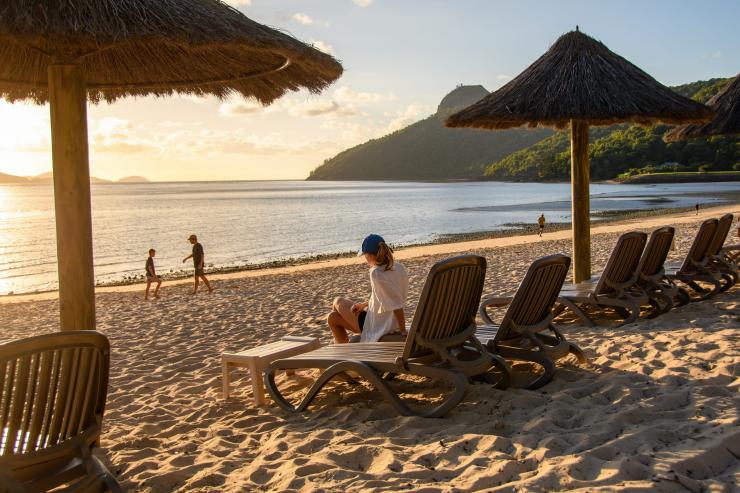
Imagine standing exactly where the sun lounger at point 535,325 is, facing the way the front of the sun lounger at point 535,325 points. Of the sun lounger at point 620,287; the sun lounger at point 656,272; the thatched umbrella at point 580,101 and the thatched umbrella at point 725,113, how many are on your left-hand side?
0

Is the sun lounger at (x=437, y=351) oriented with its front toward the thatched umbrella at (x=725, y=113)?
no

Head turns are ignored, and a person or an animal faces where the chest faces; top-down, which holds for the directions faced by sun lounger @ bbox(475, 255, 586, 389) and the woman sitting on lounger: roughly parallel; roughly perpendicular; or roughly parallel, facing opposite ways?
roughly parallel

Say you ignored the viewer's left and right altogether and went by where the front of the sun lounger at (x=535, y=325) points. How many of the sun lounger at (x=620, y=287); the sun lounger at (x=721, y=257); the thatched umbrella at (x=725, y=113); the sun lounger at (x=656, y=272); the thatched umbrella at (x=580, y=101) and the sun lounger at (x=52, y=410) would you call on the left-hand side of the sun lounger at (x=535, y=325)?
1

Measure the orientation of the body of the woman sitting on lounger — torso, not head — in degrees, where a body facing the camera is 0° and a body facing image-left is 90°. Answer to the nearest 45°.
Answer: approximately 135°

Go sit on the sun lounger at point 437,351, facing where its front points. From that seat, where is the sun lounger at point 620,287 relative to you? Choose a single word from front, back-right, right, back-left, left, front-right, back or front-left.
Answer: right

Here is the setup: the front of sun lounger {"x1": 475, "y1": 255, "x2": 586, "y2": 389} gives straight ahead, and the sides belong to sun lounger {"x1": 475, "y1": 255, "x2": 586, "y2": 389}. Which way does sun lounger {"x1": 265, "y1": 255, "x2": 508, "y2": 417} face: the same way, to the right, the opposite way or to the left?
the same way

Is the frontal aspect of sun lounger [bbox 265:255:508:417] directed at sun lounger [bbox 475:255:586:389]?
no

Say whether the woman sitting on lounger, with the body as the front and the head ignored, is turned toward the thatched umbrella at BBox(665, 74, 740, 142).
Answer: no

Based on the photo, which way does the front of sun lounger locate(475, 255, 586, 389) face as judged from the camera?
facing away from the viewer and to the left of the viewer

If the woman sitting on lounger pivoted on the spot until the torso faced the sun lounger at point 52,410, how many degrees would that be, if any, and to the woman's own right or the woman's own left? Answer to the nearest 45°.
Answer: approximately 90° to the woman's own left

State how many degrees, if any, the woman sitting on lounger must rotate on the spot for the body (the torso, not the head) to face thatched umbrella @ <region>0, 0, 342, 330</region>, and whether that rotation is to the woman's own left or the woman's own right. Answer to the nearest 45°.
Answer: approximately 45° to the woman's own left

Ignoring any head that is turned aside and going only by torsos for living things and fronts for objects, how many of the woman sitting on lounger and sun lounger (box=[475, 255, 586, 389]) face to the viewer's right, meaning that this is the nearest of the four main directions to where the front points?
0
